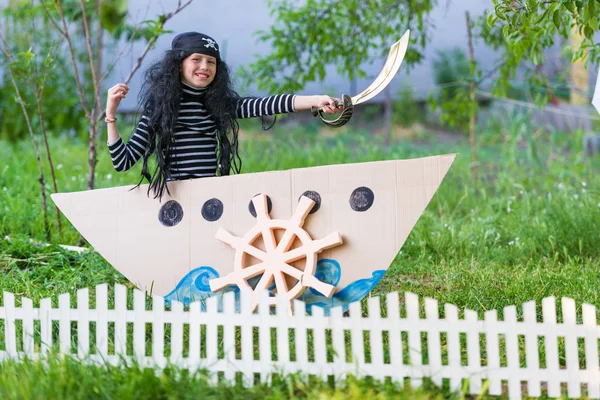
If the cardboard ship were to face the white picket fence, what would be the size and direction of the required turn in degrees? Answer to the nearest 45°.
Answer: approximately 90° to its right

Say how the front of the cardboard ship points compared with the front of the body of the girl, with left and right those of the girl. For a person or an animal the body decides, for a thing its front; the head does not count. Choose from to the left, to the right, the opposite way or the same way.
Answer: to the left

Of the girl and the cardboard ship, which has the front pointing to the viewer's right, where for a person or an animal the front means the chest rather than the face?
the cardboard ship

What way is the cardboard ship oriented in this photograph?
to the viewer's right

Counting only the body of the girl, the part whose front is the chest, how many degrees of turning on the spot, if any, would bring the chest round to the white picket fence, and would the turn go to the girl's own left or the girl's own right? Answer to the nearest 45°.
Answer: approximately 45° to the girl's own left

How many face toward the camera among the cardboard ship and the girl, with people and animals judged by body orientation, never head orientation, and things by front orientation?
1
